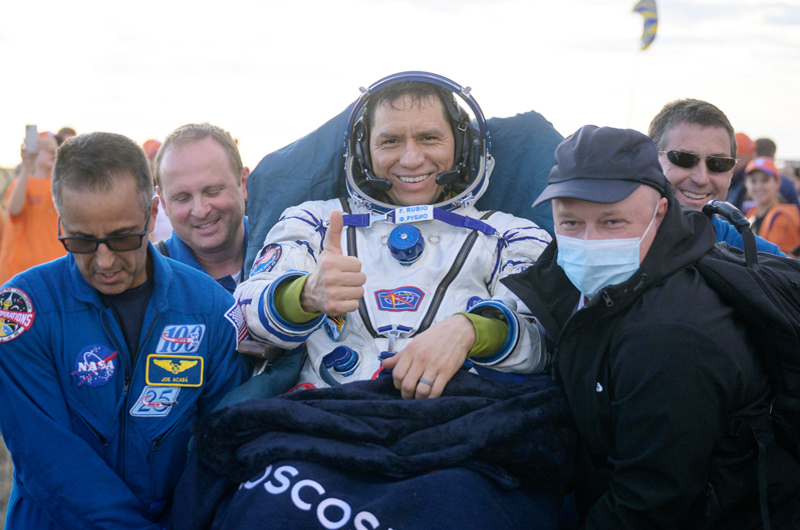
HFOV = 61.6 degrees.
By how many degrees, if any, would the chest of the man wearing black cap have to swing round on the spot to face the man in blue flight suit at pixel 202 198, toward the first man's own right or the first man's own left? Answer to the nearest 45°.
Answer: approximately 45° to the first man's own right

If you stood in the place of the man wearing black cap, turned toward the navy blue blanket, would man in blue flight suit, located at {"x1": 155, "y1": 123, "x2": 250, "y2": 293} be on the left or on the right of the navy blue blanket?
right

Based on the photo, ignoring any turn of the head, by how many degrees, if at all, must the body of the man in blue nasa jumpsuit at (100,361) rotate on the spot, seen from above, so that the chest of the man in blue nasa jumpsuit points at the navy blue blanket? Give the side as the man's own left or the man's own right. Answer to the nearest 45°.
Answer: approximately 45° to the man's own left

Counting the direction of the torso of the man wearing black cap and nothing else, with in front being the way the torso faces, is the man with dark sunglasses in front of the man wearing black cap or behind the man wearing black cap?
behind

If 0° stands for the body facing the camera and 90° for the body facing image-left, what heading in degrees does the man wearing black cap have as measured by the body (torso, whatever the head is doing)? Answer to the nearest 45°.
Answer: approximately 45°

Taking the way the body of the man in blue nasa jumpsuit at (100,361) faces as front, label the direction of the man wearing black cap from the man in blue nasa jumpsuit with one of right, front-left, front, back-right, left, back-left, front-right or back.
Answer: front-left

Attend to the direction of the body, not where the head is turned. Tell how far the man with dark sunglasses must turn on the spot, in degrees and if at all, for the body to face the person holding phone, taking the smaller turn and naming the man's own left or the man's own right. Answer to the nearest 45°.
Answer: approximately 90° to the man's own right
